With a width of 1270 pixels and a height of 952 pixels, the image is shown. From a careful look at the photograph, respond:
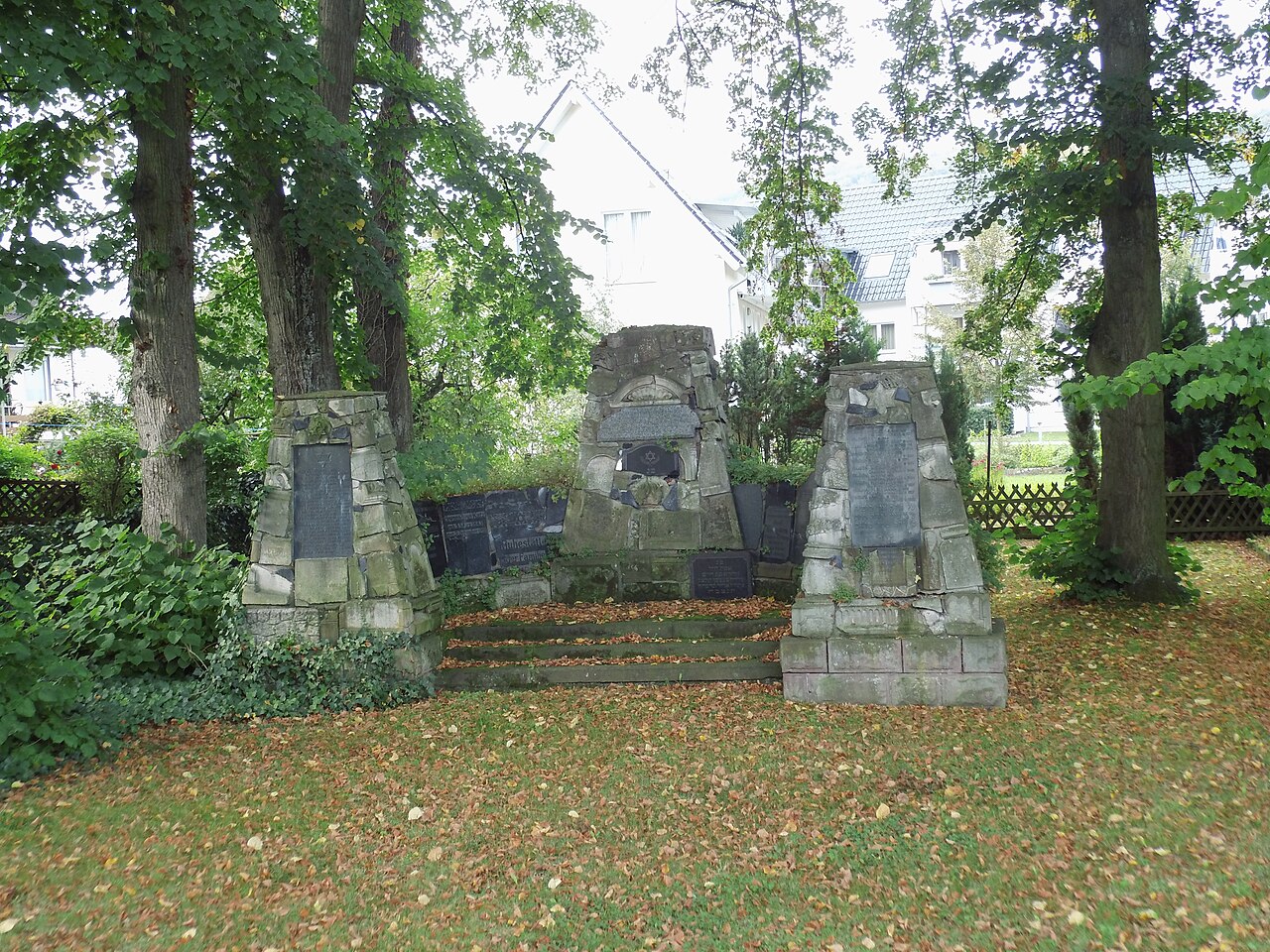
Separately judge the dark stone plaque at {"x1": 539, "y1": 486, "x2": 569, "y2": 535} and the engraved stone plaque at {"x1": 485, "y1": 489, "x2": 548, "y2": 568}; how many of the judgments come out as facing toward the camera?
2

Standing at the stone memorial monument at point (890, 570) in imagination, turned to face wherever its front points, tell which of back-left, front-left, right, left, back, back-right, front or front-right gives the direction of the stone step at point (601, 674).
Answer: right

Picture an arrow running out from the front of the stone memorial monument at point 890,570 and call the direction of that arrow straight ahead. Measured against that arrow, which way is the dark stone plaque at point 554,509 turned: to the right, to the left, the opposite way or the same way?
the same way

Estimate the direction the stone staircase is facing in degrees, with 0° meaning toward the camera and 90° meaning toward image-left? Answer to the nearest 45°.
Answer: approximately 0°

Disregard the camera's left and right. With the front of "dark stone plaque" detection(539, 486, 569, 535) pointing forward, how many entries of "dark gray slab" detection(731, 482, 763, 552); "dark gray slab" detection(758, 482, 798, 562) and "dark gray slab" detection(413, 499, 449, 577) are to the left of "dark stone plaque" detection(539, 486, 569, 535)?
2

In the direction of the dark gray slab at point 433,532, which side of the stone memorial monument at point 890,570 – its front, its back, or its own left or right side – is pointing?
right

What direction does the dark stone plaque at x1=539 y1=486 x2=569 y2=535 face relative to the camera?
toward the camera

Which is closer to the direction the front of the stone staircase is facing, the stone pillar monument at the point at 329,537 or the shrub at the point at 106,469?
the stone pillar monument

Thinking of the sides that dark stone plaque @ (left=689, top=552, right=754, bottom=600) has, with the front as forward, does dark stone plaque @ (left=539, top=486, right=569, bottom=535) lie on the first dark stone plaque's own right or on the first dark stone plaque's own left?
on the first dark stone plaque's own right

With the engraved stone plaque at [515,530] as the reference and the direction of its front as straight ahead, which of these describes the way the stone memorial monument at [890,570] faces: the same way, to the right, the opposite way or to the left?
the same way

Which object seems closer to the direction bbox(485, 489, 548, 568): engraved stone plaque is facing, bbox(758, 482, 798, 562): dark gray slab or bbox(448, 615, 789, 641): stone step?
the stone step

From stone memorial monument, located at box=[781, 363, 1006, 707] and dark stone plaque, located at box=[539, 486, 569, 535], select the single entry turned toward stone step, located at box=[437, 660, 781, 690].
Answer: the dark stone plaque

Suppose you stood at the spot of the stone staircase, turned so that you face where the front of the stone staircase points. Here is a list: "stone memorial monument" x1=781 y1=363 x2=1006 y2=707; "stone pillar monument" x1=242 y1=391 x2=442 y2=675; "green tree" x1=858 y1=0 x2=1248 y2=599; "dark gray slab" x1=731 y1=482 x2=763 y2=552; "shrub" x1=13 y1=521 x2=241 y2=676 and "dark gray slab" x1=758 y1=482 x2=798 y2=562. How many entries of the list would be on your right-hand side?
2

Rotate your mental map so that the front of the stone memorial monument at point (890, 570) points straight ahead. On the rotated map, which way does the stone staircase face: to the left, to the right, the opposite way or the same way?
the same way

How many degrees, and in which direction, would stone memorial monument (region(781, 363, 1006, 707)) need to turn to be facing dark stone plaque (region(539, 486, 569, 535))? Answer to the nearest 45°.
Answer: approximately 135° to its right

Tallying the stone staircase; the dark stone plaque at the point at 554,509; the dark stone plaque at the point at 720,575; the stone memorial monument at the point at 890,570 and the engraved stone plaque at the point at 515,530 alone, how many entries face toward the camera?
5

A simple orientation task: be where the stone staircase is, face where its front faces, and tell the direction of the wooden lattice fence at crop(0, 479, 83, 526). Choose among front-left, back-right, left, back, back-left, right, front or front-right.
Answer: back-right

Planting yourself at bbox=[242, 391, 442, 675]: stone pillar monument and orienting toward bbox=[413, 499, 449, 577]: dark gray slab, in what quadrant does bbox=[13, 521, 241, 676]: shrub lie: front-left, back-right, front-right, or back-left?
back-left

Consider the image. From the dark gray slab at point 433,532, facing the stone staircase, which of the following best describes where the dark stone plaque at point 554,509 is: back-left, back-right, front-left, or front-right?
front-left

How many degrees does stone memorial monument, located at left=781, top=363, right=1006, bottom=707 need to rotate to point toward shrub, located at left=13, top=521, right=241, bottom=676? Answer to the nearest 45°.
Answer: approximately 90° to its right

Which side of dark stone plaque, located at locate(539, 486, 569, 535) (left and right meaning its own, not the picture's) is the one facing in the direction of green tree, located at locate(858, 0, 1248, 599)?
left
